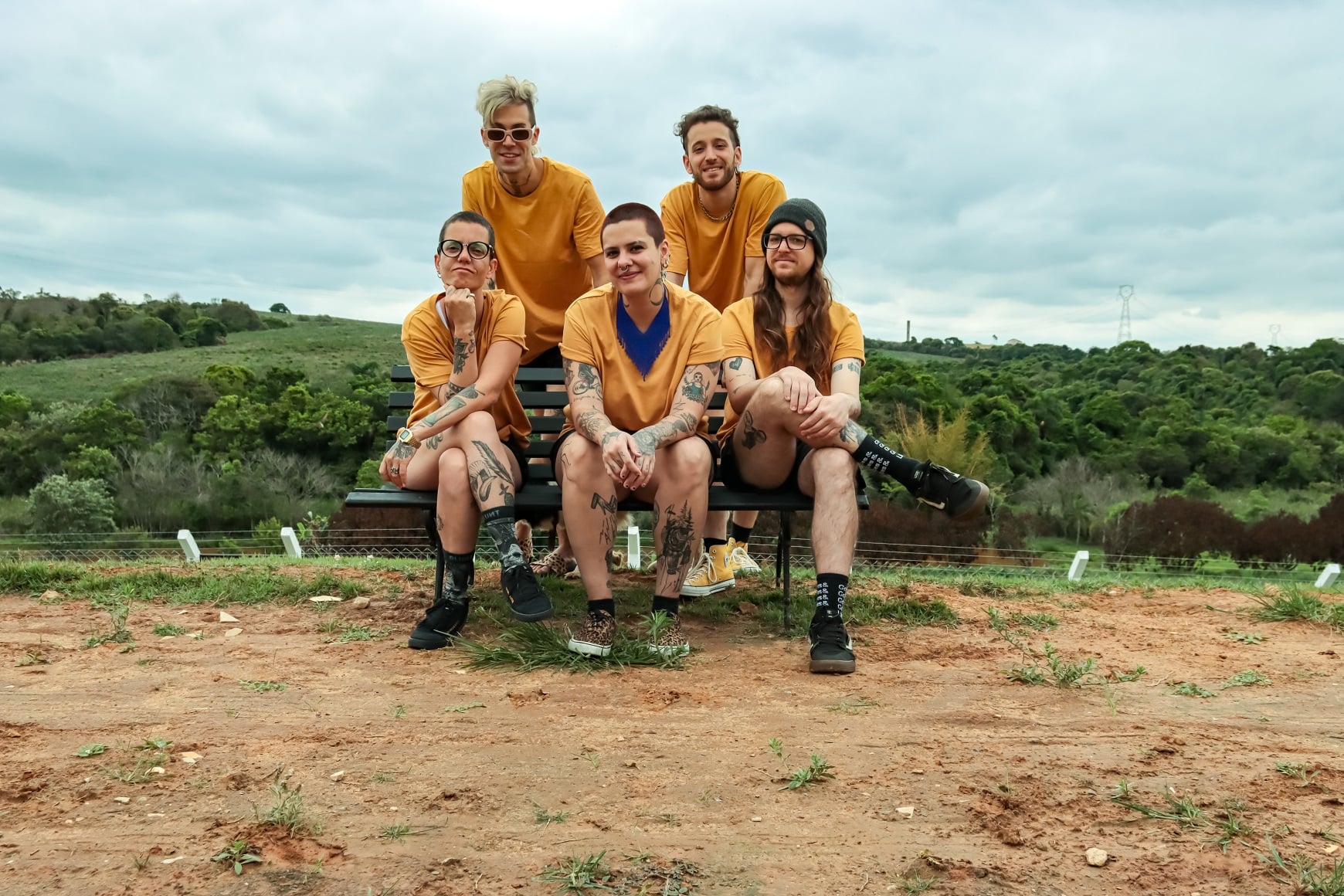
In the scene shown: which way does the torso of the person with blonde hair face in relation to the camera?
toward the camera

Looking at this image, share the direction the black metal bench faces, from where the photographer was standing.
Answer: facing the viewer

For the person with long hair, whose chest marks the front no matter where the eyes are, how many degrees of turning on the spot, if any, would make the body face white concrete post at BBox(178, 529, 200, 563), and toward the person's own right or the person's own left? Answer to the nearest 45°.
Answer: approximately 135° to the person's own right

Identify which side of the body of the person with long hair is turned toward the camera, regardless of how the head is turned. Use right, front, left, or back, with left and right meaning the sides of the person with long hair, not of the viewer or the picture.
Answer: front

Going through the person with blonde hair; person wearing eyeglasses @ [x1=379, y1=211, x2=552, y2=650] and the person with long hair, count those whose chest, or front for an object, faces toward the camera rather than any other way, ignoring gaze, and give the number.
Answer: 3

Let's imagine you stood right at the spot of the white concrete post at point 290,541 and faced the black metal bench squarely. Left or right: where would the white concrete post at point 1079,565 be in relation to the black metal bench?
left

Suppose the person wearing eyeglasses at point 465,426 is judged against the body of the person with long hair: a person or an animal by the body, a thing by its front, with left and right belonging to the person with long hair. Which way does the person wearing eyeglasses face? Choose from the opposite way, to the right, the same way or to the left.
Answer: the same way

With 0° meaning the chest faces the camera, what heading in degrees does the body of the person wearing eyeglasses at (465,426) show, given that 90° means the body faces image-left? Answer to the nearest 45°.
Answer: approximately 0°

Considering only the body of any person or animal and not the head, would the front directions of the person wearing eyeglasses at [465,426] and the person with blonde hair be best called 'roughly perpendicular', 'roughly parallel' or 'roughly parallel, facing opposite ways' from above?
roughly parallel

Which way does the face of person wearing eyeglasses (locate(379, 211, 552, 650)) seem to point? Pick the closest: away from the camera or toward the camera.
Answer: toward the camera
